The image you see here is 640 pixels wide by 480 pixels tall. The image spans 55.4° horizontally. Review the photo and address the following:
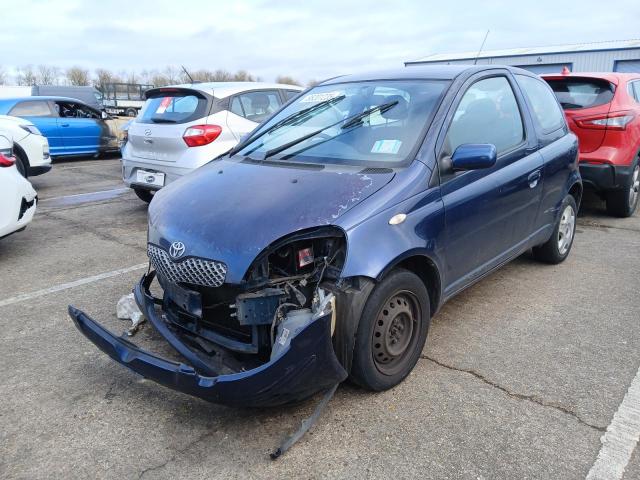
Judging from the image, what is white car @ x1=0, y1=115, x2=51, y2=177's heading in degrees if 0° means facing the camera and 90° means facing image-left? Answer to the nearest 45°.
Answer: approximately 315°

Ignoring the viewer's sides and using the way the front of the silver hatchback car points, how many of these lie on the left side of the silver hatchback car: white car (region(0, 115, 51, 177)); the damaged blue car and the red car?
1

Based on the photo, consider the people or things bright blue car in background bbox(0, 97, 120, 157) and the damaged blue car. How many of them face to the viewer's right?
1

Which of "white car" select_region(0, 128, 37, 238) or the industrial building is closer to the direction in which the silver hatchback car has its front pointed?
the industrial building

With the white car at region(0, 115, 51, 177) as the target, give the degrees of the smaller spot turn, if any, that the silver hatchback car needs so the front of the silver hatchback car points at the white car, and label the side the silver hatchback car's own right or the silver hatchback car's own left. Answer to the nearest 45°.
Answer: approximately 90° to the silver hatchback car's own left

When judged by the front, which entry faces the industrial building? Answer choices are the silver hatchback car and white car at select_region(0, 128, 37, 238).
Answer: the silver hatchback car

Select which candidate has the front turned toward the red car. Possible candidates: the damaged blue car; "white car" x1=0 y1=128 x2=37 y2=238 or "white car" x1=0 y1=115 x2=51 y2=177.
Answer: "white car" x1=0 y1=115 x2=51 y2=177

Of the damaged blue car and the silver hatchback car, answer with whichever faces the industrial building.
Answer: the silver hatchback car

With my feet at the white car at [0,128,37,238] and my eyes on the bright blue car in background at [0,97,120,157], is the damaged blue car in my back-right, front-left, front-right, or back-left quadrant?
back-right

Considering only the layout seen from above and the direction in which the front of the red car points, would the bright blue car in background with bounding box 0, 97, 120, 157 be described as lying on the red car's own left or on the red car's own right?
on the red car's own left
